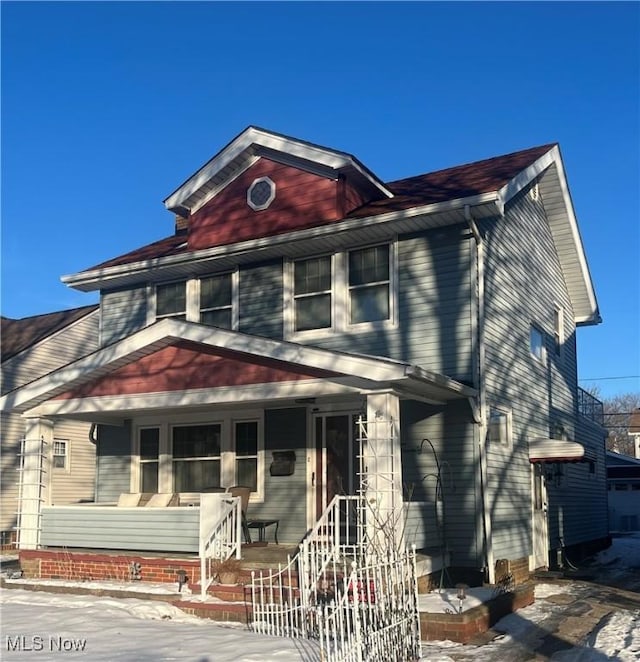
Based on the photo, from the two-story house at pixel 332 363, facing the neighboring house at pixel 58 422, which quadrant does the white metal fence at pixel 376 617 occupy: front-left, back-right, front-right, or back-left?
back-left

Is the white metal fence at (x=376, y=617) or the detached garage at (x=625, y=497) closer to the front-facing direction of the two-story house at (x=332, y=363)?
the white metal fence

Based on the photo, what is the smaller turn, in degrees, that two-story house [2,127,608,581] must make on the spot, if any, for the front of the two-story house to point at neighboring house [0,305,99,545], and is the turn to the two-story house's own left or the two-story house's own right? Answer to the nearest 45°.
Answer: approximately 90° to the two-story house's own right

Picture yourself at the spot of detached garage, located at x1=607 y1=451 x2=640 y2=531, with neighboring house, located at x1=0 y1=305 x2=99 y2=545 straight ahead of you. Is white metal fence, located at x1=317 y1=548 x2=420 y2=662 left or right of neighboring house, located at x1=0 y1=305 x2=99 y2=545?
left

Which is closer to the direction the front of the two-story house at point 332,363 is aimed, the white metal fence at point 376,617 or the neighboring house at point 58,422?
the white metal fence

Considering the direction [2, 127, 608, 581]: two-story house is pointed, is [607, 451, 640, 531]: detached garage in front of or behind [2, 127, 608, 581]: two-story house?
behind

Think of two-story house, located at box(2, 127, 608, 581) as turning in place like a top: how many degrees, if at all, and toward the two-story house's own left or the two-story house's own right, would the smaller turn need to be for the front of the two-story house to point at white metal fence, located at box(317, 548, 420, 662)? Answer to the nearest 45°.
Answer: approximately 45° to the two-story house's own left

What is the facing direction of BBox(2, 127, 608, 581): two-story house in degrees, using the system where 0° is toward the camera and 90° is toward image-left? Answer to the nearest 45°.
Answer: approximately 45°
